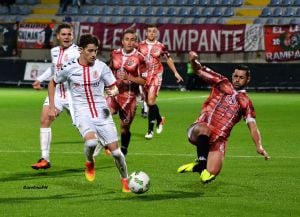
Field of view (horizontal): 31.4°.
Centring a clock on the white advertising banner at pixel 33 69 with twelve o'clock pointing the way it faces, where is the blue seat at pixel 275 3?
The blue seat is roughly at 9 o'clock from the white advertising banner.

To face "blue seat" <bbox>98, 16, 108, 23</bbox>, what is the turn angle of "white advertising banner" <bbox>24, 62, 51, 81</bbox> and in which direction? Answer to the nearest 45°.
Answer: approximately 135° to its left

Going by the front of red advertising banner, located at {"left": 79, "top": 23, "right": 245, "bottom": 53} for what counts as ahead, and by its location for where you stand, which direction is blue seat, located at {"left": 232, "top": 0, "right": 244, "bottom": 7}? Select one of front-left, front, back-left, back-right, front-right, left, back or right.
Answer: back-left

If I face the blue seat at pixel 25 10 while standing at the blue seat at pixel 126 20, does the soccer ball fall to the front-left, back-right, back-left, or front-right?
back-left

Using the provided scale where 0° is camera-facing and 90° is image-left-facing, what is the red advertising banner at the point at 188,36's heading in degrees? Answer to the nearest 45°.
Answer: approximately 0°

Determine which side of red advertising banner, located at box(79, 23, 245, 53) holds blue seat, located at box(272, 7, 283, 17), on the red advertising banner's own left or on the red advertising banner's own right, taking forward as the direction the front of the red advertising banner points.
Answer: on the red advertising banner's own left

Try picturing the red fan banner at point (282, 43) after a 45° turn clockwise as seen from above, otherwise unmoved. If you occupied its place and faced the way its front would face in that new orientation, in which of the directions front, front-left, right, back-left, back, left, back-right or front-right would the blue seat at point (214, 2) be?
right
